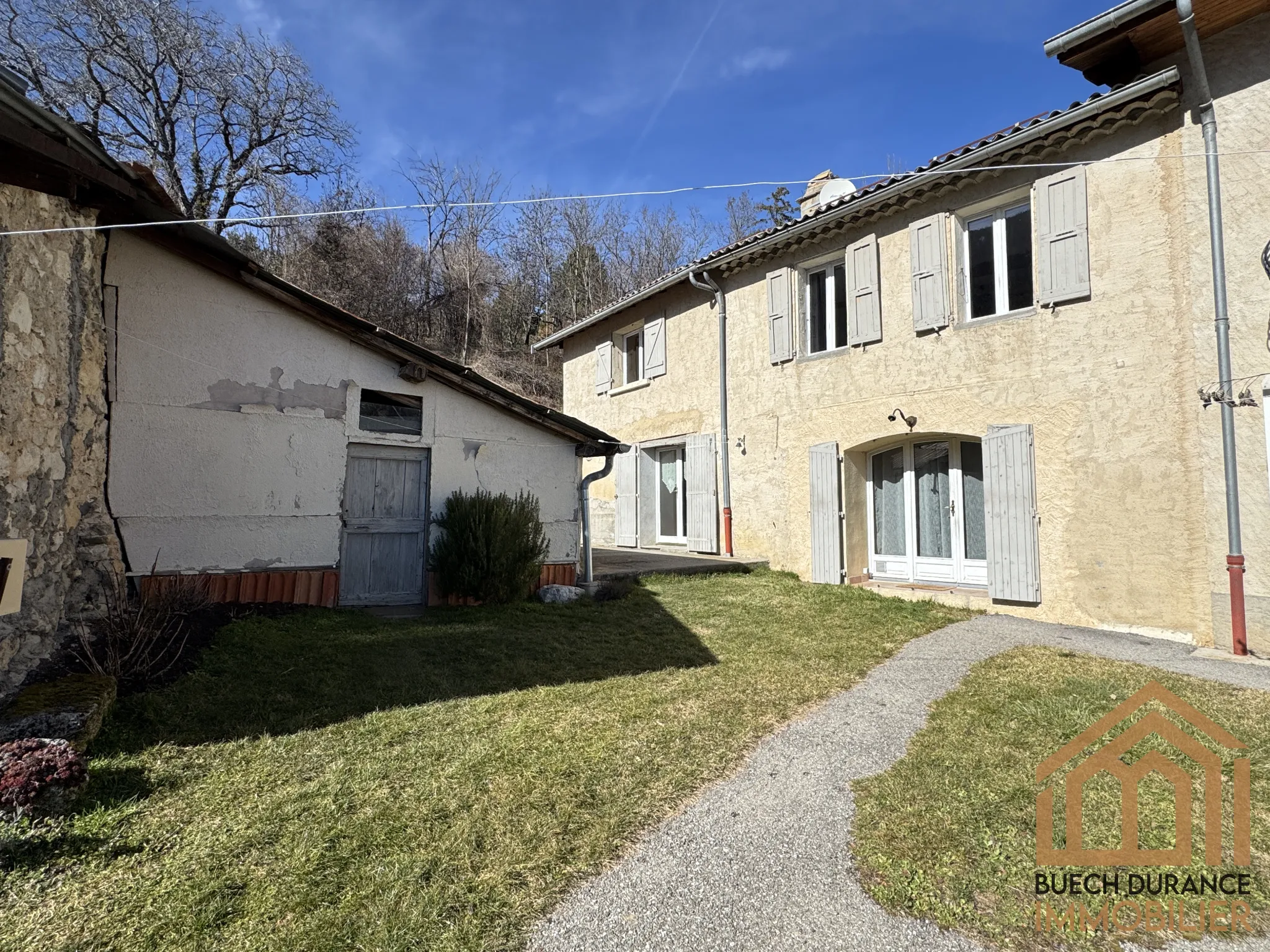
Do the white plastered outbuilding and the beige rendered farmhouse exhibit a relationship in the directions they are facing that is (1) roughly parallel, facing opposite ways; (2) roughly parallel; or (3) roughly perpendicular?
roughly perpendicular

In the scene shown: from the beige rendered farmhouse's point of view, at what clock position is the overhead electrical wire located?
The overhead electrical wire is roughly at 12 o'clock from the beige rendered farmhouse.

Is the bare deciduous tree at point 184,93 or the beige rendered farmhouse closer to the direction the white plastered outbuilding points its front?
the beige rendered farmhouse

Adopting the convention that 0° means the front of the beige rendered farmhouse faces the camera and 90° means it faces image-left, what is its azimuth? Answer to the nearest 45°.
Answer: approximately 45°

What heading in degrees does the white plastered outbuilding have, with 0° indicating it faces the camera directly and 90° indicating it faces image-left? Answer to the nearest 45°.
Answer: approximately 0°

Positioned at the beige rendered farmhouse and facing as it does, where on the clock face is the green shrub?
The green shrub is roughly at 1 o'clock from the beige rendered farmhouse.

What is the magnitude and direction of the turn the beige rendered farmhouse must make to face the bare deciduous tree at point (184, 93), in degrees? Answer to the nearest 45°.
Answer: approximately 45° to its right

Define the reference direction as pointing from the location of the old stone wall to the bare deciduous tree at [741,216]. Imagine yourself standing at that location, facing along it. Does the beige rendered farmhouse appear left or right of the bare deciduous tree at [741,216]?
right

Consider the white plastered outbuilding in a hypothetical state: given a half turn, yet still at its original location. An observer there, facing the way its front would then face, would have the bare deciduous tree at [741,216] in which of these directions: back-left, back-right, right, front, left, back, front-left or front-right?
front-right
